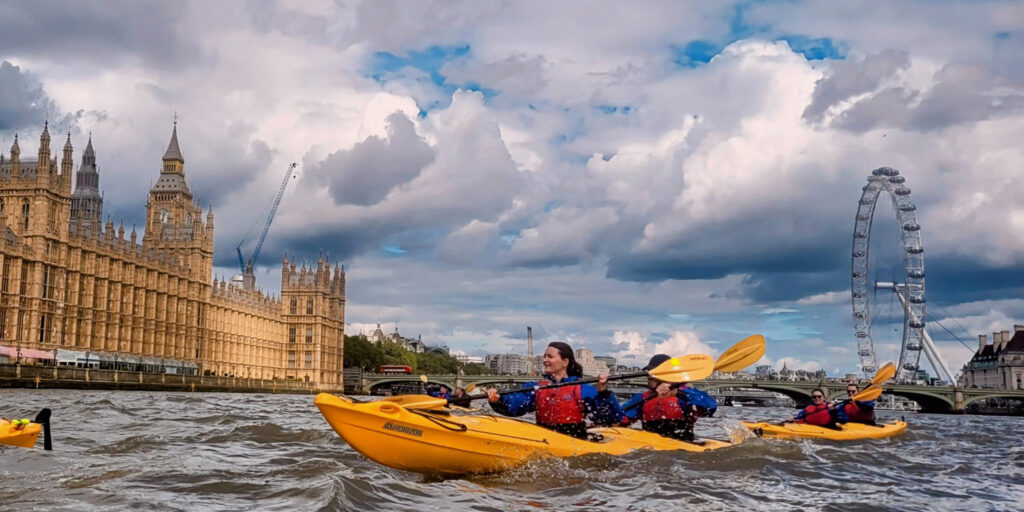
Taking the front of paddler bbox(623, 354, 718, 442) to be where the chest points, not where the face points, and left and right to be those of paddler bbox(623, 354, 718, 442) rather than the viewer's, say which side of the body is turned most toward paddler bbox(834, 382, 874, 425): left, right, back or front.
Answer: back

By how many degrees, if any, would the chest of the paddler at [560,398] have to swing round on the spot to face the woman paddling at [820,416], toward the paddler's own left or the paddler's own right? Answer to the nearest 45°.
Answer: approximately 180°

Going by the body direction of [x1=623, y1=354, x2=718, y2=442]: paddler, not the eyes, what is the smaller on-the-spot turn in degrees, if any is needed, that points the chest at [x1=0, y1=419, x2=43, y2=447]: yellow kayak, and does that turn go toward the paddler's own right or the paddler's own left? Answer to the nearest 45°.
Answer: approximately 45° to the paddler's own right

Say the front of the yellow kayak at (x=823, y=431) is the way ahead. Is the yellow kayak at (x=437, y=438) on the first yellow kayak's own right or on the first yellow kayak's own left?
on the first yellow kayak's own left

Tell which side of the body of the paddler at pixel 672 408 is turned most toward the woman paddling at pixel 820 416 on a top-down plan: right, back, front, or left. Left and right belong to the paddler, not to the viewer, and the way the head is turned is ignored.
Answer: back

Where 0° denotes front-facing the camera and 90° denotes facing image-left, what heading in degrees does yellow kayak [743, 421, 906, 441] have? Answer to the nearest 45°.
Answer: approximately 90°

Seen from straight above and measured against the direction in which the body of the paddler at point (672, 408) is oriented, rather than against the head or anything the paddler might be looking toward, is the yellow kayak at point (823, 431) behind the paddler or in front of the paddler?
behind

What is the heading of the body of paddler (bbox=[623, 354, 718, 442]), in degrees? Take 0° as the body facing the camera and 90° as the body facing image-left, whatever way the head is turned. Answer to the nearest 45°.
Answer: approximately 45°

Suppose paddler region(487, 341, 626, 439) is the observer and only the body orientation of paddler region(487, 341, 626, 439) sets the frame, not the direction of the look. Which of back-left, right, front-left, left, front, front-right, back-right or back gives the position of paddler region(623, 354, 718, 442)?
back
